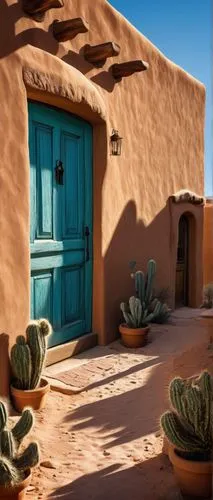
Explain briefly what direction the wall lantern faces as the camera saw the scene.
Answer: facing the viewer and to the right of the viewer

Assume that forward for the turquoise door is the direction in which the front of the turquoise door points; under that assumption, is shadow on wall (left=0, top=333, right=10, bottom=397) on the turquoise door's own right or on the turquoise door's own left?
on the turquoise door's own right

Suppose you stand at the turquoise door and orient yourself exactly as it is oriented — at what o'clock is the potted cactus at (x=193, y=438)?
The potted cactus is roughly at 1 o'clock from the turquoise door.

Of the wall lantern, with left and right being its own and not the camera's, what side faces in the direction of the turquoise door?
right

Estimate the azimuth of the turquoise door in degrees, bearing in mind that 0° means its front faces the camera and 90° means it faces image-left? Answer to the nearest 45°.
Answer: approximately 315°

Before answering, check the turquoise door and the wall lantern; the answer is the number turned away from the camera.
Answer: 0

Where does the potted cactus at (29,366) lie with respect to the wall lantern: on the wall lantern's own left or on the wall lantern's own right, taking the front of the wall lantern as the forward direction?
on the wall lantern's own right
